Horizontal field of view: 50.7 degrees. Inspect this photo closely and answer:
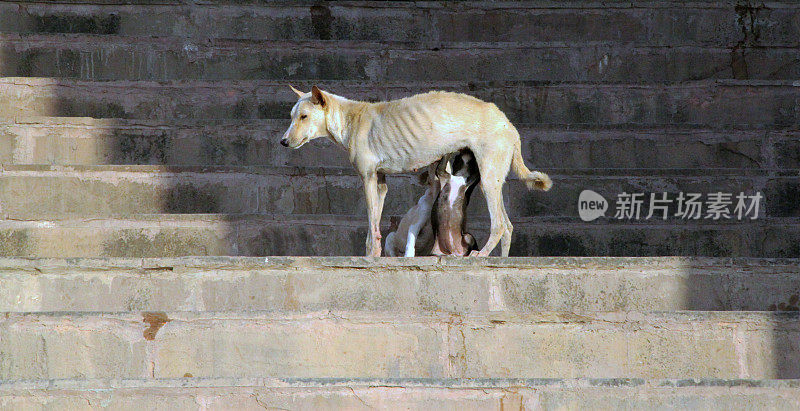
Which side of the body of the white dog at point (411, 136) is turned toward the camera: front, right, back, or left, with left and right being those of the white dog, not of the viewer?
left
